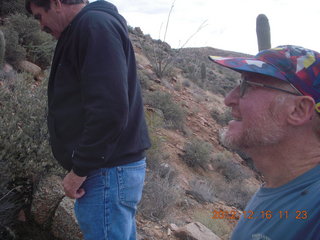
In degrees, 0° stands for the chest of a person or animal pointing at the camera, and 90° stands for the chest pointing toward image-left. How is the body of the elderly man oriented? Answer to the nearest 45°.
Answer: approximately 90°

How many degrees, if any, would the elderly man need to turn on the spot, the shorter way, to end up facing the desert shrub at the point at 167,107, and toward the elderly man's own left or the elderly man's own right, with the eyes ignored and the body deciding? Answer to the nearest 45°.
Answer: approximately 90° to the elderly man's own right

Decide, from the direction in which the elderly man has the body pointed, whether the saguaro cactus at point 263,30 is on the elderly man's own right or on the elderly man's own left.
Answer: on the elderly man's own right

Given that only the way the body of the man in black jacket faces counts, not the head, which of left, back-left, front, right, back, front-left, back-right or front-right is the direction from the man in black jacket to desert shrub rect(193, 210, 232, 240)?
back-right

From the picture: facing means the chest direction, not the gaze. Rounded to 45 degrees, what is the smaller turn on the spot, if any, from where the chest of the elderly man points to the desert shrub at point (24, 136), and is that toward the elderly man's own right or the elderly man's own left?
approximately 45° to the elderly man's own right

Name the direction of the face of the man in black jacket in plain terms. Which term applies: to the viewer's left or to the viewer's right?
to the viewer's left

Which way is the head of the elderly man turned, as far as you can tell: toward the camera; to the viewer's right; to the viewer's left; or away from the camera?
to the viewer's left

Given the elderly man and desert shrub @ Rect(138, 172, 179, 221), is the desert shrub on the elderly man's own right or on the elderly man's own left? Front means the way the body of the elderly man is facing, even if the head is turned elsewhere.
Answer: on the elderly man's own right

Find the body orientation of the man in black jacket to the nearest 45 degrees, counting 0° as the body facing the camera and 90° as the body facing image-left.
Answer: approximately 90°
